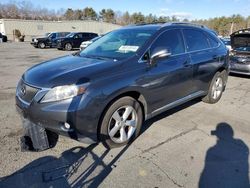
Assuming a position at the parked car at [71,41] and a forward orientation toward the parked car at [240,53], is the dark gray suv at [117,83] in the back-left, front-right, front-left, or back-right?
front-right

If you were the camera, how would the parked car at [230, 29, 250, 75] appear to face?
facing the viewer

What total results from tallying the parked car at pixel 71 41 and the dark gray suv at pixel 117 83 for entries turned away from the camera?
0

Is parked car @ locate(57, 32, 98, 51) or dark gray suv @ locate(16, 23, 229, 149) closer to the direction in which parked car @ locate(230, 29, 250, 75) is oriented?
the dark gray suv

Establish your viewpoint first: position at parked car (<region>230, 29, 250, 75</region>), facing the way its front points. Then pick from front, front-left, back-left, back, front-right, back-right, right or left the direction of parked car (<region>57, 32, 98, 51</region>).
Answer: back-right

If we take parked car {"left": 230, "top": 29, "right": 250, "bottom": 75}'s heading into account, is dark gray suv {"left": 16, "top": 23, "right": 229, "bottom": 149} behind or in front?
in front

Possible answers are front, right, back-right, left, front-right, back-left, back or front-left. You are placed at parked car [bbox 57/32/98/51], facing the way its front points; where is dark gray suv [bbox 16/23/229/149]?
front-left

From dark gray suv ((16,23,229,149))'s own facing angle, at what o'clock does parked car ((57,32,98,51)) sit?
The parked car is roughly at 4 o'clock from the dark gray suv.

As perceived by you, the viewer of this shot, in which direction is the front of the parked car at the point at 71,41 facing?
facing the viewer and to the left of the viewer
